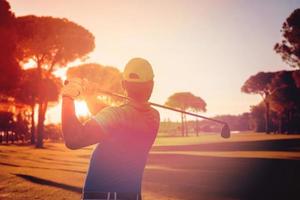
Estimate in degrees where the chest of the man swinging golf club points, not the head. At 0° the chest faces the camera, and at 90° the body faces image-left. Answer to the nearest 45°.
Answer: approximately 180°

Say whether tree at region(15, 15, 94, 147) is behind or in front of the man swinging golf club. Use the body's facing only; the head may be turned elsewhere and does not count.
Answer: in front

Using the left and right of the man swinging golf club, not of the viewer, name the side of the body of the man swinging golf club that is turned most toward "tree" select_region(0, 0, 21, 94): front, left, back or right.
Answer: front
